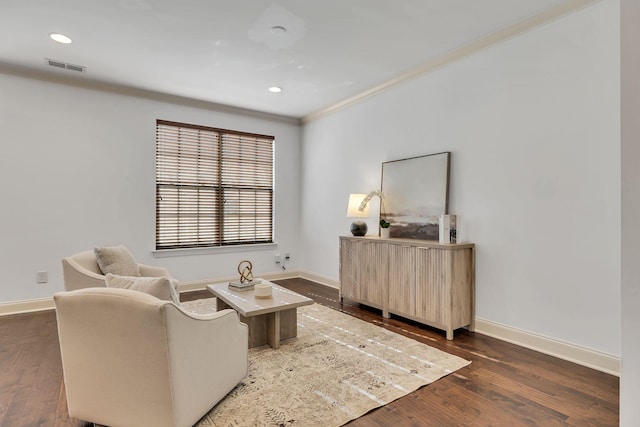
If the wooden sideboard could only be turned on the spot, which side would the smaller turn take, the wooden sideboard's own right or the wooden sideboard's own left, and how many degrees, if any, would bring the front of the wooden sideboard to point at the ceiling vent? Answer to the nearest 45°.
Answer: approximately 45° to the wooden sideboard's own right

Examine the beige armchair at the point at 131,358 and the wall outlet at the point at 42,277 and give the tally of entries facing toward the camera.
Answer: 1

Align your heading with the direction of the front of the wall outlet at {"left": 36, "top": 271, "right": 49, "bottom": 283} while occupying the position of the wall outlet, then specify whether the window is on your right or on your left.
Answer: on your left

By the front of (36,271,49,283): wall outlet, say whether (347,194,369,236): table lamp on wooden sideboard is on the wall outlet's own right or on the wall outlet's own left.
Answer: on the wall outlet's own left

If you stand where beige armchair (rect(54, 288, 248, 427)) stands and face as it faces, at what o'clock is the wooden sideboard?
The wooden sideboard is roughly at 1 o'clock from the beige armchair.

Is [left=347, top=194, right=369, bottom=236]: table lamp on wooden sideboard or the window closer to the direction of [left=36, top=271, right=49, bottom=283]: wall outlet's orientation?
the table lamp on wooden sideboard

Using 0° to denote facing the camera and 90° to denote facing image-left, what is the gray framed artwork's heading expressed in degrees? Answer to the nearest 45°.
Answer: approximately 45°

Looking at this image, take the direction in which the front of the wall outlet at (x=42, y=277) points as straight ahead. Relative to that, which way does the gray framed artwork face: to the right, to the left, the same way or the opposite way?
to the right

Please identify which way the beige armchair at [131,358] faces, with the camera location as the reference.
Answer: facing away from the viewer and to the right of the viewer

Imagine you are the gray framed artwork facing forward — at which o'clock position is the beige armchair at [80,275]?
The beige armchair is roughly at 12 o'clock from the gray framed artwork.
